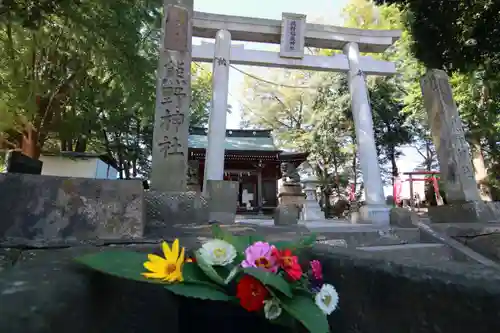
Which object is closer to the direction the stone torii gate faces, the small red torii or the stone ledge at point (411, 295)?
the stone ledge

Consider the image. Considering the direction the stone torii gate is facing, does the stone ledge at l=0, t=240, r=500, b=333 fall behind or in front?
in front

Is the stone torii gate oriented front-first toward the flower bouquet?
yes

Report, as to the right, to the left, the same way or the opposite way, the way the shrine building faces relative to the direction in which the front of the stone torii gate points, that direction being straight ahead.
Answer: the same way

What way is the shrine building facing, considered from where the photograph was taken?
facing the viewer

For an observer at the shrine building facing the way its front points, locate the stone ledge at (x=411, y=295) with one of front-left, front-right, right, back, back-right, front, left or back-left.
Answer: front

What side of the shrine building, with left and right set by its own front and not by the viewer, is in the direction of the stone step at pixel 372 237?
front

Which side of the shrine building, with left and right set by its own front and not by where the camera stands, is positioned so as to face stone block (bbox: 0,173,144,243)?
front

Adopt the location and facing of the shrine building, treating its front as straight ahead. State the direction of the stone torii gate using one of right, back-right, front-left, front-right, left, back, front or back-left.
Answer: front

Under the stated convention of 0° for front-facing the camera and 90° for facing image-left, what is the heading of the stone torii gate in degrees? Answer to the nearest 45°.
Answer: approximately 0°

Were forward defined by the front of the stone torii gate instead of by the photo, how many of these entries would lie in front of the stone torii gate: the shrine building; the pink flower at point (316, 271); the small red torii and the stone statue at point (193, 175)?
1

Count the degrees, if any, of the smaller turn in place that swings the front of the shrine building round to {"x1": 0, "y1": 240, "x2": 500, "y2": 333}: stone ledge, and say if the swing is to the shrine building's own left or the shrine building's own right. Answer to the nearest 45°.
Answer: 0° — it already faces it

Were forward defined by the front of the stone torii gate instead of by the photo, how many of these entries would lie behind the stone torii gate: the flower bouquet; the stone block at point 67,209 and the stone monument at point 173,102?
0
